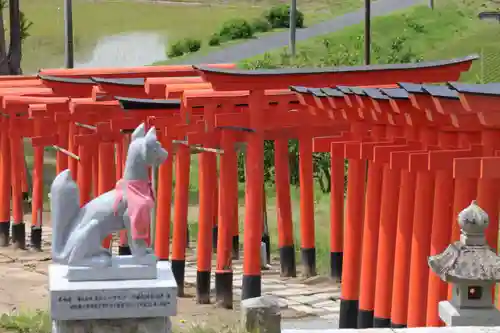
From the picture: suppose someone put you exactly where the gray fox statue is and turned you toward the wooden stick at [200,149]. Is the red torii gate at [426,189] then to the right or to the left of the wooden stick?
right

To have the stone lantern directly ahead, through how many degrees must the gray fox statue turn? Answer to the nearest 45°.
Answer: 0° — it already faces it

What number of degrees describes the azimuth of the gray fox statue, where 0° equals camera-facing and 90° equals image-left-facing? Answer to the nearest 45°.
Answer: approximately 270°
